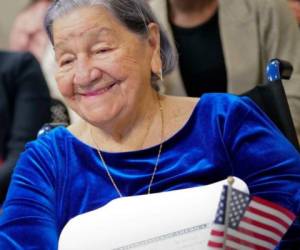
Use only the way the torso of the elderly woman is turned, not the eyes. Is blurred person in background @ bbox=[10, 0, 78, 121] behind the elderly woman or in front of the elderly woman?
behind

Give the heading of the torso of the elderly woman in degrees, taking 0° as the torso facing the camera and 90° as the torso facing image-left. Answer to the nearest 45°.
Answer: approximately 0°

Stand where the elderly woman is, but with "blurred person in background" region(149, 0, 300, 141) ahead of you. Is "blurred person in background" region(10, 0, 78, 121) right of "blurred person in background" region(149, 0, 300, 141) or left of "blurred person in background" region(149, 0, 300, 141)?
left

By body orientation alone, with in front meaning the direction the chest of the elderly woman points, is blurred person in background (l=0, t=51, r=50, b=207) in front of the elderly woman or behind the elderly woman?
behind
